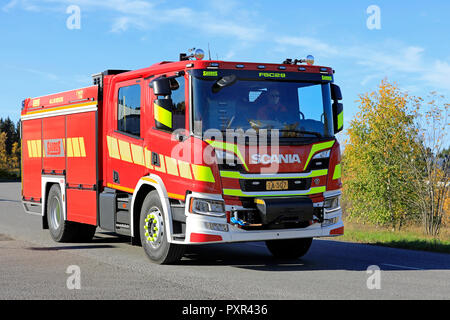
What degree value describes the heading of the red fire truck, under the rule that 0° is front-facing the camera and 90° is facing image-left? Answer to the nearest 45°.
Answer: approximately 315°

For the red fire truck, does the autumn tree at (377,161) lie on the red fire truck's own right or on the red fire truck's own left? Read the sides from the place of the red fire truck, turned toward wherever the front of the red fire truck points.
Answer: on the red fire truck's own left
